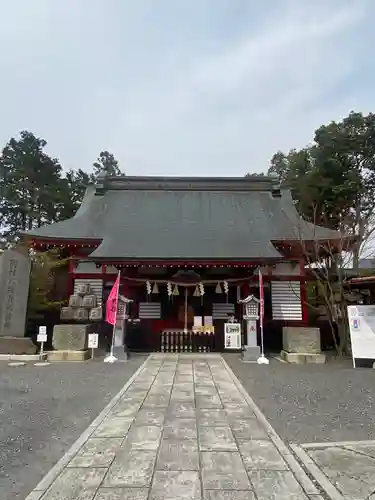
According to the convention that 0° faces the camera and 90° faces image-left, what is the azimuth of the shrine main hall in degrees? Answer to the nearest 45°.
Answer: approximately 0°

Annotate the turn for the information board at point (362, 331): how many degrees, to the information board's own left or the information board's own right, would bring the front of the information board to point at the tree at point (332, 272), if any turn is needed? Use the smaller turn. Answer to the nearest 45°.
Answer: approximately 180°

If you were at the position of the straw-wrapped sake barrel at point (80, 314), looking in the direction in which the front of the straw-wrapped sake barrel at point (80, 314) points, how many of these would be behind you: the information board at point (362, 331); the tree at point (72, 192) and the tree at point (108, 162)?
2

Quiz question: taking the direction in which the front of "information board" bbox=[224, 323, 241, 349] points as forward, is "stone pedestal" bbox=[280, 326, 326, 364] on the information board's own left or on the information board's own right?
on the information board's own left

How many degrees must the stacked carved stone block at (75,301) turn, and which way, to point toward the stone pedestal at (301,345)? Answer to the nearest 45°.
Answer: approximately 45° to its left

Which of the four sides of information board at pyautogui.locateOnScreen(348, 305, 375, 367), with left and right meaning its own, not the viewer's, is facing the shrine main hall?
right

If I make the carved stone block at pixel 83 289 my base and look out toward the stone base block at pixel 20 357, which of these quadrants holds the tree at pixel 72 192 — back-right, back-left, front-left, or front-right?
back-right

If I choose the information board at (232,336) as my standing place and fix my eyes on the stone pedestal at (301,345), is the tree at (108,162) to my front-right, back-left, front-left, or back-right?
back-left

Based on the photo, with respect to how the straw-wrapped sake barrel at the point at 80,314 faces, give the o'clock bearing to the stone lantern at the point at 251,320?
The stone lantern is roughly at 10 o'clock from the straw-wrapped sake barrel.
